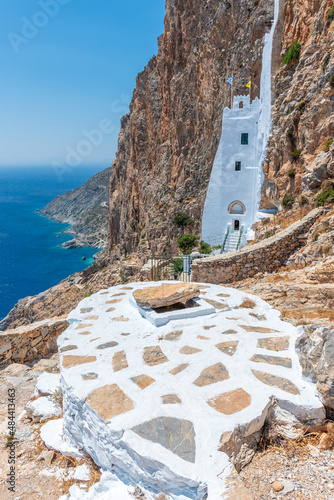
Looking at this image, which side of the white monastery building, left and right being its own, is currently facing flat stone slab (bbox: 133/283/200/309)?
front

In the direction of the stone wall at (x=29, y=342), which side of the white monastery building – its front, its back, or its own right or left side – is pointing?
front

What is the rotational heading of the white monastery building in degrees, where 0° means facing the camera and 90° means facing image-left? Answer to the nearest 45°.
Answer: approximately 0°
